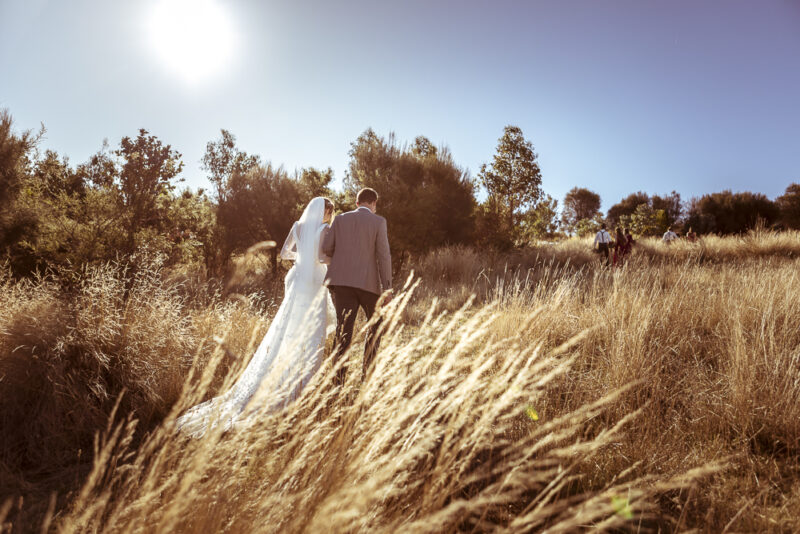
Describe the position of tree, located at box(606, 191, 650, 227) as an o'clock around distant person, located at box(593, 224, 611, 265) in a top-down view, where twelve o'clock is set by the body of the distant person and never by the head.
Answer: The tree is roughly at 12 o'clock from the distant person.

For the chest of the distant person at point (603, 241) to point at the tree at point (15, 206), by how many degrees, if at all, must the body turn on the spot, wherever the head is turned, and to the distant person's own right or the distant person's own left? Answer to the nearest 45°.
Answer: approximately 135° to the distant person's own left

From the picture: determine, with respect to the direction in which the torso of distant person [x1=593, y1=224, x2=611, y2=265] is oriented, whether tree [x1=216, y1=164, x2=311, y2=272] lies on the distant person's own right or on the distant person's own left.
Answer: on the distant person's own left

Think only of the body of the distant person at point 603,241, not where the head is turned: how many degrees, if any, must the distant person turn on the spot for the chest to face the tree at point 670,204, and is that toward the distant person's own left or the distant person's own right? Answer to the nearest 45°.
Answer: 0° — they already face it

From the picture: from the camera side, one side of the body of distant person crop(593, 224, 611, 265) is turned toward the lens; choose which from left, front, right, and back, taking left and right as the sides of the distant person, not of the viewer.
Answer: back

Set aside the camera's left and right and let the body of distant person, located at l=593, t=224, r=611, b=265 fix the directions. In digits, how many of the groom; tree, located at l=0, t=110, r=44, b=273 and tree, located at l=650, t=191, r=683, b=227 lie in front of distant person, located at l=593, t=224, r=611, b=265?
1

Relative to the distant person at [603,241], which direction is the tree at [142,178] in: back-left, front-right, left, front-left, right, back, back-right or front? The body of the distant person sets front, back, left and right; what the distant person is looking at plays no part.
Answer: back-left

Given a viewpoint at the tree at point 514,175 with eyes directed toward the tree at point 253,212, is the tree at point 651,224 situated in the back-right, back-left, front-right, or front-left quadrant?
back-right

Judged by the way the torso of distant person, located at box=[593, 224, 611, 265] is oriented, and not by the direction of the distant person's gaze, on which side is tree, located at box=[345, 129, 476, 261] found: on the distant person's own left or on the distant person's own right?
on the distant person's own left

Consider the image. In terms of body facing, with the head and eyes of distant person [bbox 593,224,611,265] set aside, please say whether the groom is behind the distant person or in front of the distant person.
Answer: behind

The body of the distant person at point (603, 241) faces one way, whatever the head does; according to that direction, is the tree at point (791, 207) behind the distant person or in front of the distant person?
in front
